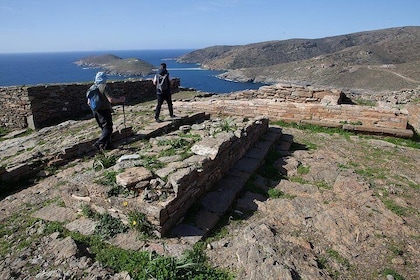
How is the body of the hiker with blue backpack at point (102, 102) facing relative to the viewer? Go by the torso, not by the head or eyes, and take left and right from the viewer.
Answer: facing away from the viewer and to the right of the viewer

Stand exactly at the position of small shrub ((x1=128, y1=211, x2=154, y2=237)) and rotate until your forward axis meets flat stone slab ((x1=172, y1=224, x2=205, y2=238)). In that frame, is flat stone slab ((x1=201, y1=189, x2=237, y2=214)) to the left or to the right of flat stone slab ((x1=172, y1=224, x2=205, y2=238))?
left

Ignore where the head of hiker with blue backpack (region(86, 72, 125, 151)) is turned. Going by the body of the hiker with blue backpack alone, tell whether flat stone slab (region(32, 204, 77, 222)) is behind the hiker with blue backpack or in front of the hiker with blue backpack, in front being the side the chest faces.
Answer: behind

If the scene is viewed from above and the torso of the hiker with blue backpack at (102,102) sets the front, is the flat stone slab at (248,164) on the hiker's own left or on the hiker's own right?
on the hiker's own right

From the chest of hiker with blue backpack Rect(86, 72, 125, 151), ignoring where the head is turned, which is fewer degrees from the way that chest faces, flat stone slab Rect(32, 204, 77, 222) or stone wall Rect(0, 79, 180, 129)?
the stone wall

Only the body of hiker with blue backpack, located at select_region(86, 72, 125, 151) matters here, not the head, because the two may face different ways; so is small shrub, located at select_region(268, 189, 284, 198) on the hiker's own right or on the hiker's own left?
on the hiker's own right

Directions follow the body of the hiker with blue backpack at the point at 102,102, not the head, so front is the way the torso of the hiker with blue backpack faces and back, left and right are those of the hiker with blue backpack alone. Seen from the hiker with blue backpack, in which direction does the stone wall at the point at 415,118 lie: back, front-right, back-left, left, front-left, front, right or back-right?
front-right

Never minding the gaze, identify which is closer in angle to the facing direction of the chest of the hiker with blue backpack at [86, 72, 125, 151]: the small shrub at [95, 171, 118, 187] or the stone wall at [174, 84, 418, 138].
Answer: the stone wall

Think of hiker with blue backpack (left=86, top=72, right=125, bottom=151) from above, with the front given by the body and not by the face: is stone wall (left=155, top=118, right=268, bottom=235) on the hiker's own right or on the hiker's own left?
on the hiker's own right

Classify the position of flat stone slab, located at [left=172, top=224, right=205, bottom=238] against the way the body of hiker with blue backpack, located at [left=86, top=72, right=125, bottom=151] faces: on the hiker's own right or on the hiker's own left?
on the hiker's own right

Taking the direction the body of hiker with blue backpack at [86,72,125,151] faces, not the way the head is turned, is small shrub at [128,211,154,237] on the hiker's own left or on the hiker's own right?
on the hiker's own right

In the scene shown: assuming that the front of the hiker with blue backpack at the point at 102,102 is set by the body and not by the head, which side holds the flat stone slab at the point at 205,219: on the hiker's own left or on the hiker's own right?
on the hiker's own right
